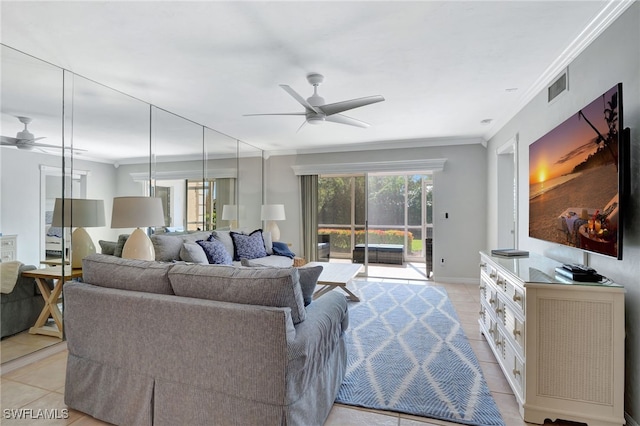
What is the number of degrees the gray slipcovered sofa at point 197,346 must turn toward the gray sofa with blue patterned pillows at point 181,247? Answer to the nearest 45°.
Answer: approximately 45° to its left

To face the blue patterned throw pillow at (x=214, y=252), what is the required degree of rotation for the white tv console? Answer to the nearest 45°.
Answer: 0° — it already faces it

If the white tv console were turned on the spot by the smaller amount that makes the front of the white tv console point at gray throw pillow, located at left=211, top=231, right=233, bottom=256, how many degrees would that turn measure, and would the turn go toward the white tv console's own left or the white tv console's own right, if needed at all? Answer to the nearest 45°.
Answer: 0° — it already faces it

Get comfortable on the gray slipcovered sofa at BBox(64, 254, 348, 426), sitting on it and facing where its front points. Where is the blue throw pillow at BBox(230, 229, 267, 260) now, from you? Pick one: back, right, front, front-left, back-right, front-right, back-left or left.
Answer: front-left

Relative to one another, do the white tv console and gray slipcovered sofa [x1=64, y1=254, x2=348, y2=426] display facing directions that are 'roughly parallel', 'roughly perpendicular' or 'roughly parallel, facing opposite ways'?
roughly perpendicular

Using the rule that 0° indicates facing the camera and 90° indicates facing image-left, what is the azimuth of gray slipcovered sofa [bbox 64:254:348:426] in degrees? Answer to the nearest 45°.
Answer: approximately 225°

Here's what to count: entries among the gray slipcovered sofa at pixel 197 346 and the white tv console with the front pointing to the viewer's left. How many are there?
1

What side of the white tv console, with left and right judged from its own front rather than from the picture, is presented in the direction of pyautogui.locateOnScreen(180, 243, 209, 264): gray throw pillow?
front

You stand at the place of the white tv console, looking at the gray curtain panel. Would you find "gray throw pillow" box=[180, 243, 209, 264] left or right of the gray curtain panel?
left

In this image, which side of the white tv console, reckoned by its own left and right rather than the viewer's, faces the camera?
left
